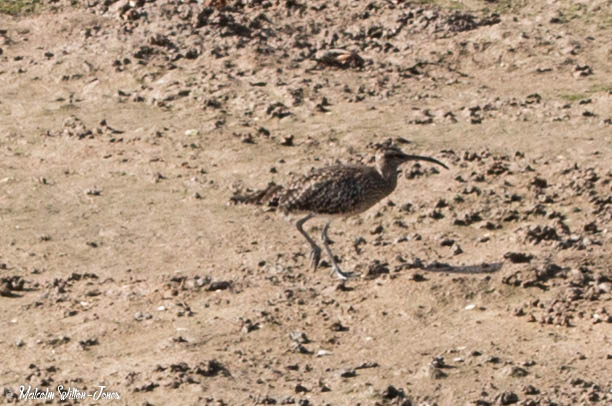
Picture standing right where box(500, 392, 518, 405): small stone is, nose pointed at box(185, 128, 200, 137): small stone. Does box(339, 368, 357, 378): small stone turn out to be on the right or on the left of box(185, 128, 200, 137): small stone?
left

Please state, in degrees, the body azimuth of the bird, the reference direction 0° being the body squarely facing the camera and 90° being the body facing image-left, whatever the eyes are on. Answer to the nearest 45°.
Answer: approximately 270°

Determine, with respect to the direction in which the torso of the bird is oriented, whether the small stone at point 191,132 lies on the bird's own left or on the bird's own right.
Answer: on the bird's own left

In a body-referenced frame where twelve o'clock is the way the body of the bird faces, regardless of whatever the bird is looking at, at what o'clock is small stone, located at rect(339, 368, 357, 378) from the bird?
The small stone is roughly at 3 o'clock from the bird.
